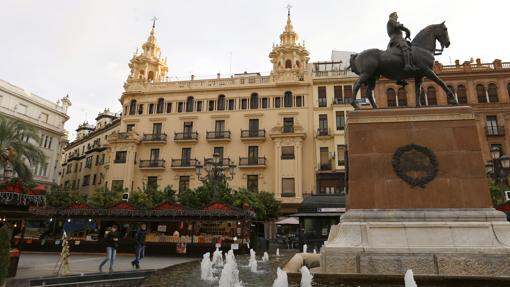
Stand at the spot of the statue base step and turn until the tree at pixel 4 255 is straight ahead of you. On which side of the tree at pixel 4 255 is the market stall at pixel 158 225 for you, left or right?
right

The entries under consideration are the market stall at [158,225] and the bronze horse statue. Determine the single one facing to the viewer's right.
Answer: the bronze horse statue

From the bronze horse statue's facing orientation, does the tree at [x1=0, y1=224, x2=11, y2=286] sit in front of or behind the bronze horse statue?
behind

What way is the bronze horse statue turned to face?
to the viewer's right

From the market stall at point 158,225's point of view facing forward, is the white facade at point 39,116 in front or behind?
behind

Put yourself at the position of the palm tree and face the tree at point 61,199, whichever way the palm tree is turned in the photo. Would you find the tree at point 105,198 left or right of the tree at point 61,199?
right

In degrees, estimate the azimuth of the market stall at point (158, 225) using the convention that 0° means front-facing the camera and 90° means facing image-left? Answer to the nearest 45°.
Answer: approximately 0°

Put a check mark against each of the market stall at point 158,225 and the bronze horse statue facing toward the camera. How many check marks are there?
1

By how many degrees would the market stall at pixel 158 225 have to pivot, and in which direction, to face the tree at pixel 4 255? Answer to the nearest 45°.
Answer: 0° — it already faces it

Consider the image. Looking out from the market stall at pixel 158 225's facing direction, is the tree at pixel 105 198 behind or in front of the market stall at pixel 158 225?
behind

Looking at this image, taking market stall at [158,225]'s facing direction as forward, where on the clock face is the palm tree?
The palm tree is roughly at 4 o'clock from the market stall.

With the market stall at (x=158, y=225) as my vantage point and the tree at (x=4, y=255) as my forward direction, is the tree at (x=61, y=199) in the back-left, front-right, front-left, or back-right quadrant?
back-right
